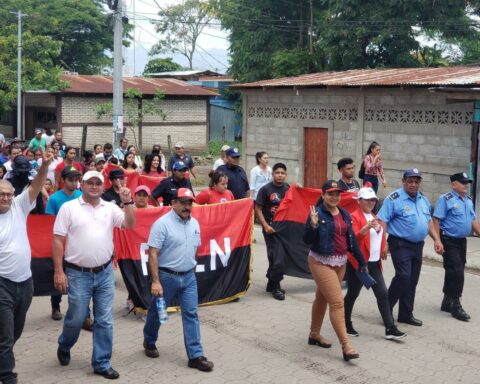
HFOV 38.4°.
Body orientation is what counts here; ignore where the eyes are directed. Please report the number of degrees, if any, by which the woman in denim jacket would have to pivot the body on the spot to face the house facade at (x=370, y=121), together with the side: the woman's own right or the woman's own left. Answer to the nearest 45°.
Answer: approximately 135° to the woman's own left

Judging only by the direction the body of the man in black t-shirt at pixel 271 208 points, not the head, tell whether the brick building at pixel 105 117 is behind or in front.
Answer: behind

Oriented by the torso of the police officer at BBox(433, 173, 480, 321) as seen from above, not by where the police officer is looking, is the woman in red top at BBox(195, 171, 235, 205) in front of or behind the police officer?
behind

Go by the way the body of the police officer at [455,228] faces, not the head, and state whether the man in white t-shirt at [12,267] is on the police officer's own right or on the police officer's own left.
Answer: on the police officer's own right

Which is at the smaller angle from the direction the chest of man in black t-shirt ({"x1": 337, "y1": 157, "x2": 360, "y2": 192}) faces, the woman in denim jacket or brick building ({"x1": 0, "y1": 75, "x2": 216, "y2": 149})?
the woman in denim jacket

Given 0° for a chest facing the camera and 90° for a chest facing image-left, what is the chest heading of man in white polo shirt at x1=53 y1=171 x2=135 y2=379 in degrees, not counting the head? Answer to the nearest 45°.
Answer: approximately 315°
